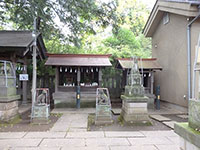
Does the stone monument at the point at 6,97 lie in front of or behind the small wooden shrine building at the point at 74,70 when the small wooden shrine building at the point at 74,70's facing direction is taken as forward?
in front

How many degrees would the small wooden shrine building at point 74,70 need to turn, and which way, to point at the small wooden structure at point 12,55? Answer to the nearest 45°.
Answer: approximately 45° to its right

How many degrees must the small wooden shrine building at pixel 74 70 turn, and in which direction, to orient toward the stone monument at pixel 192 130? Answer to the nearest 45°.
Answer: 0° — it already faces it

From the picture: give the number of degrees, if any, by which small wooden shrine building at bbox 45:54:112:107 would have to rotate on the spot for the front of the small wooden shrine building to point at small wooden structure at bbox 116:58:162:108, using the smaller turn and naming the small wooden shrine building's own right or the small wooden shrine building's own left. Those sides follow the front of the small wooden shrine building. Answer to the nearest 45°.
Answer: approximately 90° to the small wooden shrine building's own left

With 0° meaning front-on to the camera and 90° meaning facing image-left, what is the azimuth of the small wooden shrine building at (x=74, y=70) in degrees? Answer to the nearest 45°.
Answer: approximately 0°
